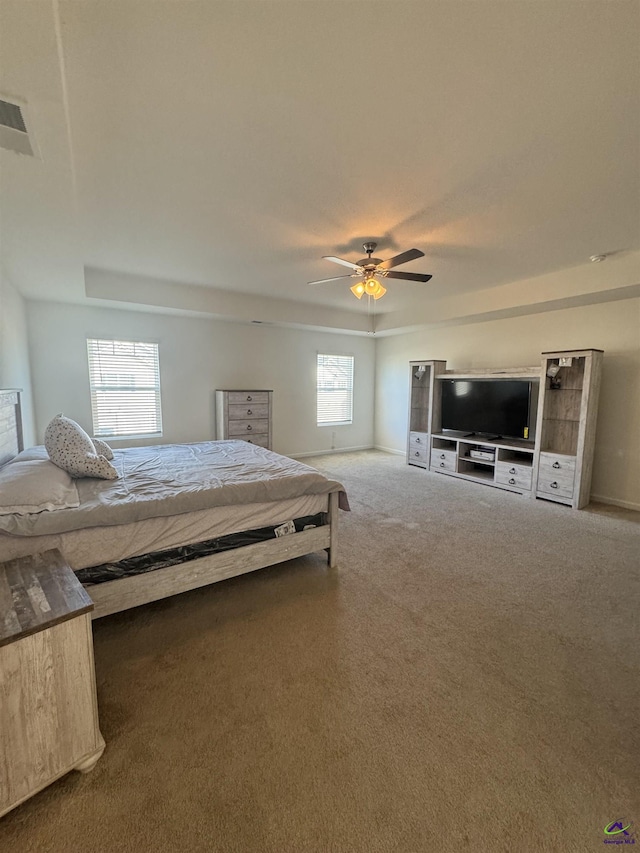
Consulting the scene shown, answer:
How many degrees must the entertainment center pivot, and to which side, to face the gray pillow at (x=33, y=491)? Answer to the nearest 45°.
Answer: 0° — it already faces it

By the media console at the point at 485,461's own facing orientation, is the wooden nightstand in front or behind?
in front

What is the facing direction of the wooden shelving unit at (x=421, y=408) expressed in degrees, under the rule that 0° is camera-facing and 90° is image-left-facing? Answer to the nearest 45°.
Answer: approximately 45°

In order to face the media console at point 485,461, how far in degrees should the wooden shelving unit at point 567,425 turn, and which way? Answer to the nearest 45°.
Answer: approximately 45° to its right

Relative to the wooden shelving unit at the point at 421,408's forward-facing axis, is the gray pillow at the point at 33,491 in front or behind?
in front

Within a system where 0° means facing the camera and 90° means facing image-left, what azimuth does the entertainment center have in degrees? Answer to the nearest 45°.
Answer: approximately 45°

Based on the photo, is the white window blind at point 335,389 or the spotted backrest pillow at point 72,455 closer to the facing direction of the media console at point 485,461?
the spotted backrest pillow

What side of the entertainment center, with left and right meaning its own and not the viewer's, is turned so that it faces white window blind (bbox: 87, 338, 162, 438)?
front

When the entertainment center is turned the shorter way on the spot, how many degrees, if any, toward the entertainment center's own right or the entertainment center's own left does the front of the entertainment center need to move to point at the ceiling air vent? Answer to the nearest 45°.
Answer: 0° — it already faces it

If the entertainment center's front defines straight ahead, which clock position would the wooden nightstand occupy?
The wooden nightstand is roughly at 11 o'clock from the entertainment center.

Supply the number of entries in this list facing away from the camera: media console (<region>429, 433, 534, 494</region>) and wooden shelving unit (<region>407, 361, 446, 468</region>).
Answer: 0

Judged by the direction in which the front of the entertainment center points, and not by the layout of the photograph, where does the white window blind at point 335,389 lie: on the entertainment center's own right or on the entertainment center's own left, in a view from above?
on the entertainment center's own right

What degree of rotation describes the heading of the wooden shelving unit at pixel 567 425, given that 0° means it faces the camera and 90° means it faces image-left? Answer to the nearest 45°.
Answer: approximately 45°

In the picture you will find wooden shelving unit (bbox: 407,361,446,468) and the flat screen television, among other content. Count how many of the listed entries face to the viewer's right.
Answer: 0

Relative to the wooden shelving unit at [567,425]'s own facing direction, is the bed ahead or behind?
ahead

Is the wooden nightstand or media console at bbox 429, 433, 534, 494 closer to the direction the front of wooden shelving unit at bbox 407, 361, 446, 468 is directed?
the wooden nightstand

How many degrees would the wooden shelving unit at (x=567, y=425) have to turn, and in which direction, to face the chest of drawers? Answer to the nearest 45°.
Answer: approximately 45° to its right
